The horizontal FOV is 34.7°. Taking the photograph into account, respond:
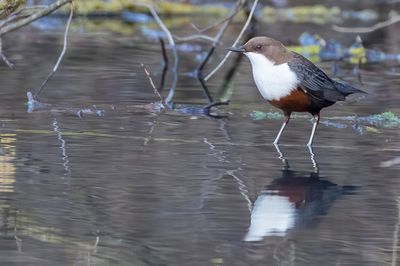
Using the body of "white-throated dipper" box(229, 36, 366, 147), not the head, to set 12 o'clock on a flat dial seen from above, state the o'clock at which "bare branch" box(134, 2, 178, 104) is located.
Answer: The bare branch is roughly at 2 o'clock from the white-throated dipper.

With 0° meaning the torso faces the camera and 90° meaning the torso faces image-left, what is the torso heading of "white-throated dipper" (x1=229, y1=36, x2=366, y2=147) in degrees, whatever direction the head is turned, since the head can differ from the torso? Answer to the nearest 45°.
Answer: approximately 90°

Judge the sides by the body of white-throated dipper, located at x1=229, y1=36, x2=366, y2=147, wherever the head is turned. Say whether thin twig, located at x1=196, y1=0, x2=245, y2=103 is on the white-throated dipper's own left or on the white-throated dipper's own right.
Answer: on the white-throated dipper's own right
